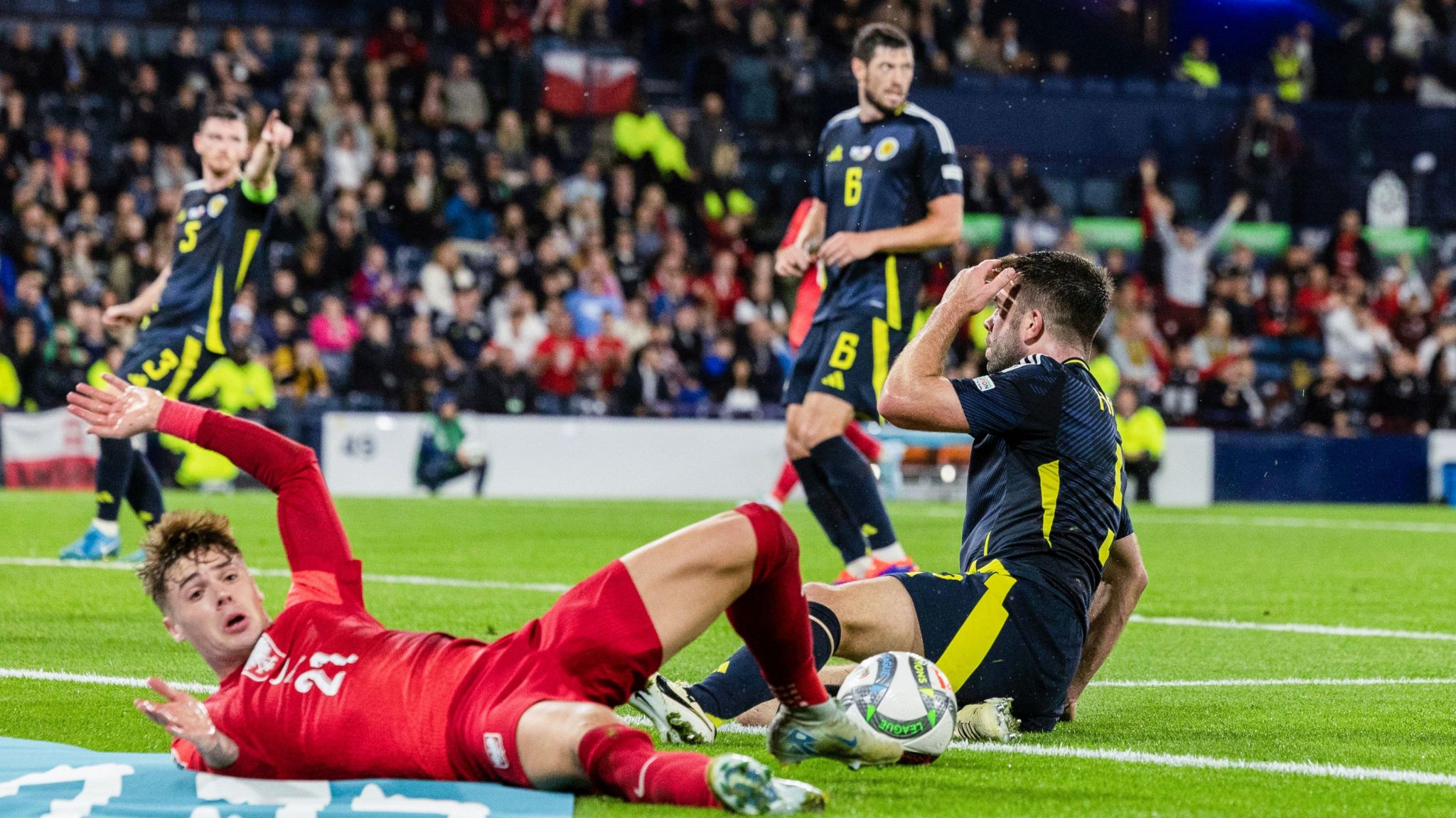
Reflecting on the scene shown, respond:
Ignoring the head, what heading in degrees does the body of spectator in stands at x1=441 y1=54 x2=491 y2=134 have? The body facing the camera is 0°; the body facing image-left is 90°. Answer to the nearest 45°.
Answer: approximately 0°

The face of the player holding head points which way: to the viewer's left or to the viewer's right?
to the viewer's left

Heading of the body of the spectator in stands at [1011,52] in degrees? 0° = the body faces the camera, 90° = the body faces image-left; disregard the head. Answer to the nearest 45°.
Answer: approximately 0°

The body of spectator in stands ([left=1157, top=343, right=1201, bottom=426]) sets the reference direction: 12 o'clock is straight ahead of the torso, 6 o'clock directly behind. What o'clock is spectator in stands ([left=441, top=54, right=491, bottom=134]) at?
spectator in stands ([left=441, top=54, right=491, bottom=134]) is roughly at 3 o'clock from spectator in stands ([left=1157, top=343, right=1201, bottom=426]).

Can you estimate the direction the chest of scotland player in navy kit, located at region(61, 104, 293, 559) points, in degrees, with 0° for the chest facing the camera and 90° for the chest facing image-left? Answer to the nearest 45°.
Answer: approximately 45°

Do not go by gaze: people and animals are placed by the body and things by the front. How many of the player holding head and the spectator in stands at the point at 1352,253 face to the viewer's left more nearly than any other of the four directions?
1

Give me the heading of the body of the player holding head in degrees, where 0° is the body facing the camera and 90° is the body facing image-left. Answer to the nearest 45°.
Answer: approximately 90°

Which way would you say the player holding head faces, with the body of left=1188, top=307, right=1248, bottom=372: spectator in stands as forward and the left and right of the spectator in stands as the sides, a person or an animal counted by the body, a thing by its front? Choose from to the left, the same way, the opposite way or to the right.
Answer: to the right
